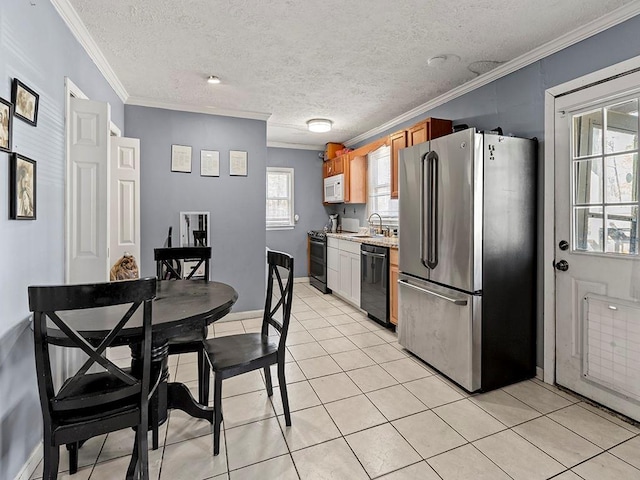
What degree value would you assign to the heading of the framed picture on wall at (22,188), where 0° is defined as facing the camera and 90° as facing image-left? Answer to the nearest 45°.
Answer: approximately 315°

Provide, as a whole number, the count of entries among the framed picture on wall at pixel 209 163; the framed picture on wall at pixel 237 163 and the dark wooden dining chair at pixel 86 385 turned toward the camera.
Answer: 2

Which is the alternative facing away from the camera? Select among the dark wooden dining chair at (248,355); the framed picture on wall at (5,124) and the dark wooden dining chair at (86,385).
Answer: the dark wooden dining chair at (86,385)

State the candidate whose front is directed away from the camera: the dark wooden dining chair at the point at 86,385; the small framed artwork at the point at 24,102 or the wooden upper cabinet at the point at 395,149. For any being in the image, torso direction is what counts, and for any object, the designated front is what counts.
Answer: the dark wooden dining chair

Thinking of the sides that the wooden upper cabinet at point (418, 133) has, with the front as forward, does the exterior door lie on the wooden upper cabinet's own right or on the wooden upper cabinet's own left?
on the wooden upper cabinet's own left

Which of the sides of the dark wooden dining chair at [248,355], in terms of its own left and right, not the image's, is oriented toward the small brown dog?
right

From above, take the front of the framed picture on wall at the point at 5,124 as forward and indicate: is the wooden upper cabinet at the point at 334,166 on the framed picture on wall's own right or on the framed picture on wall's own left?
on the framed picture on wall's own left

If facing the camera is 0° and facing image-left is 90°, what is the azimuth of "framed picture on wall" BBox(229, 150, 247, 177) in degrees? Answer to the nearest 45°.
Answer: approximately 0°

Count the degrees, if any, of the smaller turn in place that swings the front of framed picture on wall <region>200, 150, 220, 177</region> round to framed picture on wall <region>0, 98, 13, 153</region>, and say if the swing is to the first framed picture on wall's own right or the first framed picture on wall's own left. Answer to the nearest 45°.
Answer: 0° — it already faces it

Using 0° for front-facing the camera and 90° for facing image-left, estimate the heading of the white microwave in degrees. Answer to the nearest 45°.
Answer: approximately 45°

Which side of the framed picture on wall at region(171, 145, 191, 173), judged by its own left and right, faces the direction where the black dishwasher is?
left
